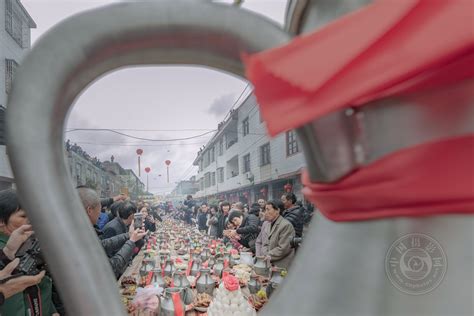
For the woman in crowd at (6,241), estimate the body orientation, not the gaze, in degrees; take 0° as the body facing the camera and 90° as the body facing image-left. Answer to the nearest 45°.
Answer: approximately 270°

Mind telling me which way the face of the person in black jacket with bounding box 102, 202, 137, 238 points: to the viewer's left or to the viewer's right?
to the viewer's right

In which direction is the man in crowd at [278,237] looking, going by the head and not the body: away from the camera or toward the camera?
toward the camera

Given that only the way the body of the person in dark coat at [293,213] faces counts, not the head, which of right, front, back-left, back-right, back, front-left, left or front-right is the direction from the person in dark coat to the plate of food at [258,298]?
left

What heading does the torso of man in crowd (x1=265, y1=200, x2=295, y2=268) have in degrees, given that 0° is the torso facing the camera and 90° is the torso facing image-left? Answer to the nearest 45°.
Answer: approximately 45°

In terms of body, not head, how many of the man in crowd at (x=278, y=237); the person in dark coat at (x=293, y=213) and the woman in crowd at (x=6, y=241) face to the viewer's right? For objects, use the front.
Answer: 1

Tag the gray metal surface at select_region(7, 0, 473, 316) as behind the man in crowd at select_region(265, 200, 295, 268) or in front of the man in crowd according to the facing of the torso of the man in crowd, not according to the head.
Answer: in front

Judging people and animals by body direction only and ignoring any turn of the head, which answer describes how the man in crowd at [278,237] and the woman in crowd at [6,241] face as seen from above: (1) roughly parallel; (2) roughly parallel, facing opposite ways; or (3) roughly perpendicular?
roughly parallel, facing opposite ways

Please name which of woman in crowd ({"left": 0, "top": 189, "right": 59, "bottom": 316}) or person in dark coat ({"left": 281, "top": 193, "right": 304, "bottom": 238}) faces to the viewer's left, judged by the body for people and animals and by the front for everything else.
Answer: the person in dark coat

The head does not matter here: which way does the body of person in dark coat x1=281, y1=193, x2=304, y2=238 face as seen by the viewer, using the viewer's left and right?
facing to the left of the viewer

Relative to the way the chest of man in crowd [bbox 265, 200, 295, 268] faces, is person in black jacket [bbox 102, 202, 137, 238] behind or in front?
in front
